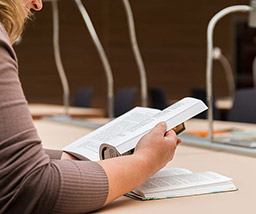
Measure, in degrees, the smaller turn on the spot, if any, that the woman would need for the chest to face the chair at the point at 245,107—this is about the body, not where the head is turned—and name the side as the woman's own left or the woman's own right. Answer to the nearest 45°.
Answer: approximately 45° to the woman's own left

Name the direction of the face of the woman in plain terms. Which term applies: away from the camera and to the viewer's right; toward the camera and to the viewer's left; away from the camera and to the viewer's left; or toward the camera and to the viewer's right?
away from the camera and to the viewer's right

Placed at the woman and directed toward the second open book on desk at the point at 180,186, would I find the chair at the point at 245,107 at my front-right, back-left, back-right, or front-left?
front-left

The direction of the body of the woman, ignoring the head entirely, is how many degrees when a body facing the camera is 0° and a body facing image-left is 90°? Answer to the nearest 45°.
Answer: approximately 270°
